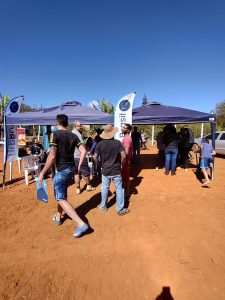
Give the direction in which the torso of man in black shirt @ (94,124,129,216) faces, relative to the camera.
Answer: away from the camera

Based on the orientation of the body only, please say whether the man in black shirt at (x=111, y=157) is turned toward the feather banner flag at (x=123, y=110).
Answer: yes

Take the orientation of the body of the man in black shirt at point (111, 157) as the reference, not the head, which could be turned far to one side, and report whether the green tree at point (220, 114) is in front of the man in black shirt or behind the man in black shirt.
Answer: in front

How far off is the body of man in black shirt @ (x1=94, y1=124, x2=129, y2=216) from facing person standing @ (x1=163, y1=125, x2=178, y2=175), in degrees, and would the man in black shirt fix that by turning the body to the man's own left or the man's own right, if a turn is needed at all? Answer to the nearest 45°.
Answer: approximately 45° to the man's own right

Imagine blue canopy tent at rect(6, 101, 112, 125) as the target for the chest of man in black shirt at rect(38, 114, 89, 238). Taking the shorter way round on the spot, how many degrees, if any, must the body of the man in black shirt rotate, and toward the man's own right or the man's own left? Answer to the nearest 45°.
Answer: approximately 45° to the man's own right

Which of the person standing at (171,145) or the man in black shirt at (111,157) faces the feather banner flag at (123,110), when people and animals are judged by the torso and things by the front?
the man in black shirt

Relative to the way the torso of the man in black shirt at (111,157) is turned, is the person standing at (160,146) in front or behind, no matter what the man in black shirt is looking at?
in front

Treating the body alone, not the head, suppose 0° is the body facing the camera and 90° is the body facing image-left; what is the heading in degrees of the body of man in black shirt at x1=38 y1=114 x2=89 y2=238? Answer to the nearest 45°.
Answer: approximately 135°
